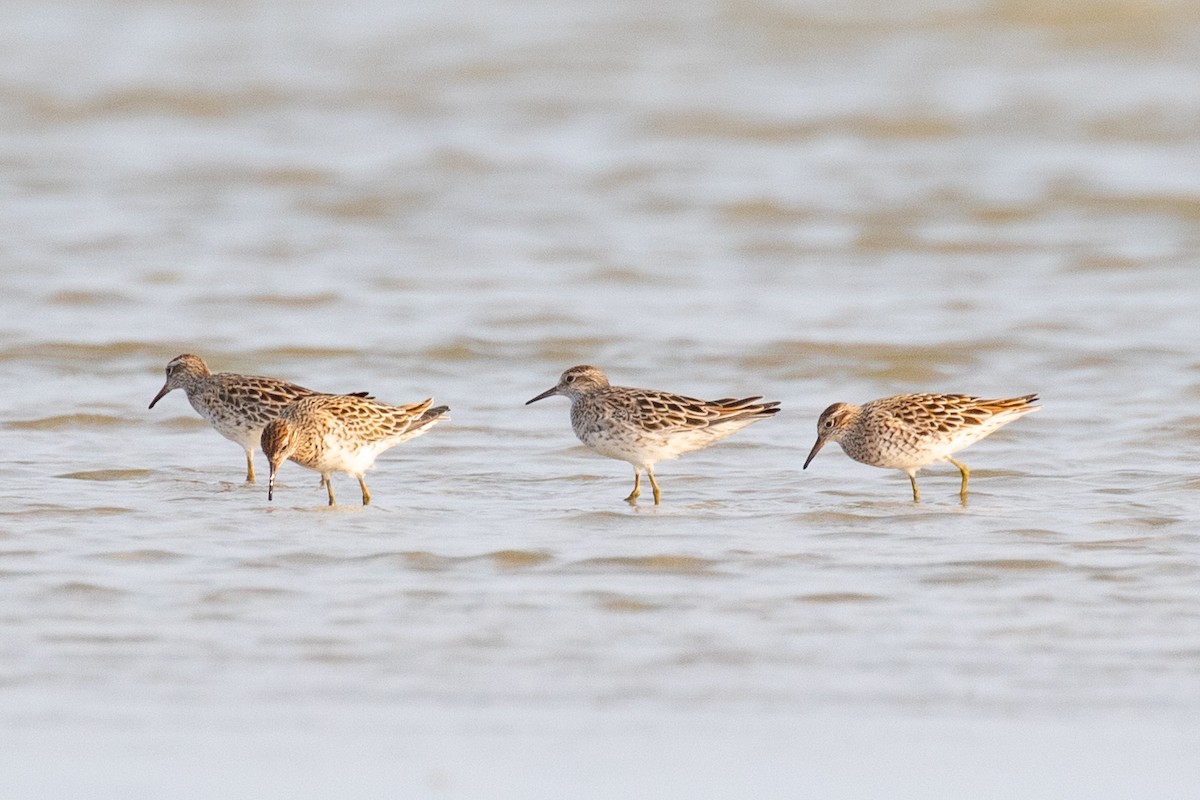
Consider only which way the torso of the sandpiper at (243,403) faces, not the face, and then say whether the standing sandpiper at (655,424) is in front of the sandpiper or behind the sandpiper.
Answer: behind

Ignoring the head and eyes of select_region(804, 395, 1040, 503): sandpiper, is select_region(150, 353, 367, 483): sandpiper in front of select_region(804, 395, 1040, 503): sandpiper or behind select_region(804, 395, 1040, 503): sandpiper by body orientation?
in front

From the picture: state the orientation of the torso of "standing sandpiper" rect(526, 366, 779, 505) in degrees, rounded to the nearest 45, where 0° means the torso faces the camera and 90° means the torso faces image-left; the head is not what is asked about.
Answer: approximately 90°

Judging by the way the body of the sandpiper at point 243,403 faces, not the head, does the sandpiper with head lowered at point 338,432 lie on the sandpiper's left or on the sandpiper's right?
on the sandpiper's left

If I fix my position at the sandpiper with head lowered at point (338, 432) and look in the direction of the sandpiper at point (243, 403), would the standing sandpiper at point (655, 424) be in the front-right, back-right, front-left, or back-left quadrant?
back-right

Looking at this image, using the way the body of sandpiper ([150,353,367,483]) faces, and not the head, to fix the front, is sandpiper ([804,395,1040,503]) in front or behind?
behind

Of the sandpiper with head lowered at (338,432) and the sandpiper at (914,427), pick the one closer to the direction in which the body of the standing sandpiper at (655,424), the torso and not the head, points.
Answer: the sandpiper with head lowered

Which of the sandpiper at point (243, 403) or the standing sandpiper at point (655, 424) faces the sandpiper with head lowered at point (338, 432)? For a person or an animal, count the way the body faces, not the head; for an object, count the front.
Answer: the standing sandpiper

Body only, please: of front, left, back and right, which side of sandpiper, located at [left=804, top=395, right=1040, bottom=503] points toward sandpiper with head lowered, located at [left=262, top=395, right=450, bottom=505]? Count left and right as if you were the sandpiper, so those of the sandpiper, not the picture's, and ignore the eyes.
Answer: front

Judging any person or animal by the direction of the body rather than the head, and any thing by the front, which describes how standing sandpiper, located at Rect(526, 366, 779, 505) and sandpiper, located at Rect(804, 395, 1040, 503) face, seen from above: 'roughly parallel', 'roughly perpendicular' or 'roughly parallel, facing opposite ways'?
roughly parallel

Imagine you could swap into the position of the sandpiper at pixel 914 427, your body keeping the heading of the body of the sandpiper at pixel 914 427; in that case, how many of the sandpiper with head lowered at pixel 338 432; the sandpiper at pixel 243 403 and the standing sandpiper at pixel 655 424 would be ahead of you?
3

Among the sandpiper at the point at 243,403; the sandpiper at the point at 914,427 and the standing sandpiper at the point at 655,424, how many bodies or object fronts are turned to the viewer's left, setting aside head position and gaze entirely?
3

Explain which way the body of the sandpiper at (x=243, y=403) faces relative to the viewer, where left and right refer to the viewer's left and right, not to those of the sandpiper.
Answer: facing to the left of the viewer

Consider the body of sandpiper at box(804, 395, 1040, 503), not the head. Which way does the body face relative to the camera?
to the viewer's left

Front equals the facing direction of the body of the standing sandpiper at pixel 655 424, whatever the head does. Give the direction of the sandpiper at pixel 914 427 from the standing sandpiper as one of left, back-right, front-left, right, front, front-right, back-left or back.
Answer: back
